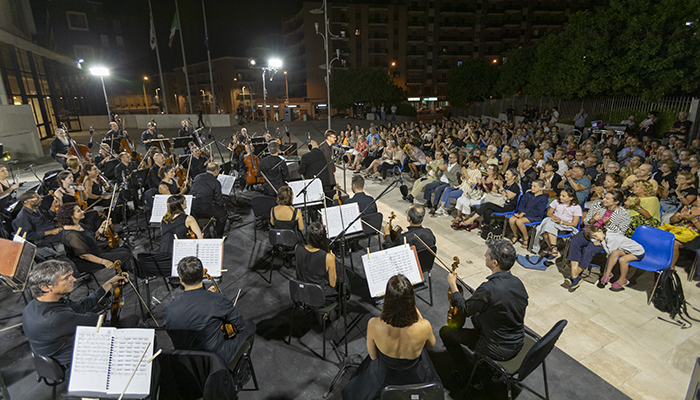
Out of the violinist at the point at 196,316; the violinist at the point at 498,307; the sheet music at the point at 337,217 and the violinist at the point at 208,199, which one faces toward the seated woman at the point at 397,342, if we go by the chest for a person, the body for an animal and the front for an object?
the sheet music

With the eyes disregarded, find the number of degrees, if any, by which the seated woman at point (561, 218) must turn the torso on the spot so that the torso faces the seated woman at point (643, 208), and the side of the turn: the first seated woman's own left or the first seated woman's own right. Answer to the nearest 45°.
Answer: approximately 135° to the first seated woman's own left

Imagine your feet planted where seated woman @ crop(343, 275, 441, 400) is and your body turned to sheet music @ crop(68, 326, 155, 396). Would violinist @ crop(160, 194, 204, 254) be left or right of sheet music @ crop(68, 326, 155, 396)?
right

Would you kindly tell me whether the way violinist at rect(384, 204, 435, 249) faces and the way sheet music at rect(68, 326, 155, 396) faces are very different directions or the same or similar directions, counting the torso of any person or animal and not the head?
very different directions

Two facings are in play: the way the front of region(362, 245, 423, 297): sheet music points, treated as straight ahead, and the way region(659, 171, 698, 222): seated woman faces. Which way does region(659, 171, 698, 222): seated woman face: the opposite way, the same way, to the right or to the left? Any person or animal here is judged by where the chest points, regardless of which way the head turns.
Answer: to the right

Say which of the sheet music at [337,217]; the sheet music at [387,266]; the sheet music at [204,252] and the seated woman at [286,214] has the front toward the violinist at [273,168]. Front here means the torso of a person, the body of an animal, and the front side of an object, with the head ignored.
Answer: the seated woman

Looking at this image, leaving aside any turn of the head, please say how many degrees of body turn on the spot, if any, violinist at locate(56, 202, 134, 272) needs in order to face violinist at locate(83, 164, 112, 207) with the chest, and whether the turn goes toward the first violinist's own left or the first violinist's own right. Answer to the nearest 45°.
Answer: approximately 90° to the first violinist's own left

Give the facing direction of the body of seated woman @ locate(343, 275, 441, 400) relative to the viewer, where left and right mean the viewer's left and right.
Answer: facing away from the viewer

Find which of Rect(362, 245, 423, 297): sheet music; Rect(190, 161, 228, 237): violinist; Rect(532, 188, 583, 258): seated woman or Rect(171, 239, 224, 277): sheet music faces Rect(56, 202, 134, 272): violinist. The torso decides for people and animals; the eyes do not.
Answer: the seated woman

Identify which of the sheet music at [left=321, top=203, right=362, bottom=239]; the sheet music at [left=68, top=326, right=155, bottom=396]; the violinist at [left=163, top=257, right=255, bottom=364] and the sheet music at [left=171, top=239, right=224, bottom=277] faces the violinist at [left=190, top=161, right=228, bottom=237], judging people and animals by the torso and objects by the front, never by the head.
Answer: the violinist at [left=163, top=257, right=255, bottom=364]

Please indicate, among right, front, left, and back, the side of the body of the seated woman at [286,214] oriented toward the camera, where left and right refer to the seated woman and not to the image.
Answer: back

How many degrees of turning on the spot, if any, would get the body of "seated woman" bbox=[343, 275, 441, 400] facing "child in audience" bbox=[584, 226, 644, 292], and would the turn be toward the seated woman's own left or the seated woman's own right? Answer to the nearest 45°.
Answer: approximately 45° to the seated woman's own right

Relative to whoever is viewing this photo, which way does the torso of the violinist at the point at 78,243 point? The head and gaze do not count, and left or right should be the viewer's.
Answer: facing to the right of the viewer

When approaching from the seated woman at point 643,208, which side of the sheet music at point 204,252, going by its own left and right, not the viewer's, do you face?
left

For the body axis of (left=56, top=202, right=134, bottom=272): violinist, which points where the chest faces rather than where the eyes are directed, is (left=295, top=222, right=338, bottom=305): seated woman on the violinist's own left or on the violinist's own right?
on the violinist's own right

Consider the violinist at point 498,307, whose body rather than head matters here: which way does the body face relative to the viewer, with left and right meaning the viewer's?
facing away from the viewer and to the left of the viewer

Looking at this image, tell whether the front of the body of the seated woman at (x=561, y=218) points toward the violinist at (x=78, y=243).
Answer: yes

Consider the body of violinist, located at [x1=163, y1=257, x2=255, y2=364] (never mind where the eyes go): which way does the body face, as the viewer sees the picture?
away from the camera

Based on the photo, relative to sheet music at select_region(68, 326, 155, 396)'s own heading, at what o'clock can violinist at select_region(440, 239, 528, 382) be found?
The violinist is roughly at 10 o'clock from the sheet music.

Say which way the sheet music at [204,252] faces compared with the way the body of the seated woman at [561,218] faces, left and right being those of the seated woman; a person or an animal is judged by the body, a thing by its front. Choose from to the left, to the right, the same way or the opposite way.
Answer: to the left
